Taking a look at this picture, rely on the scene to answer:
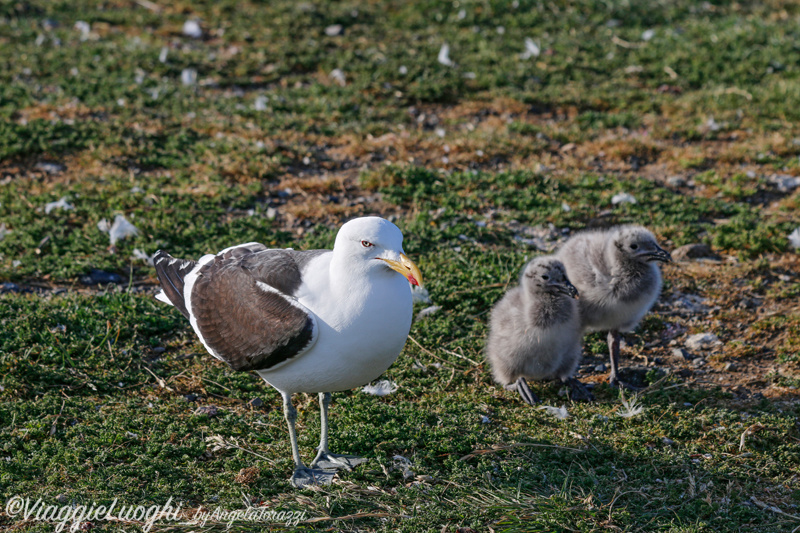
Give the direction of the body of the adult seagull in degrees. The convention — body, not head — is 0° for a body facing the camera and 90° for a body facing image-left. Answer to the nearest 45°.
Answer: approximately 315°

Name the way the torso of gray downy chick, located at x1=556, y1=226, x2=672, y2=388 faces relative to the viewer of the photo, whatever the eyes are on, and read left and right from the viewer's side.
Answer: facing to the right of the viewer

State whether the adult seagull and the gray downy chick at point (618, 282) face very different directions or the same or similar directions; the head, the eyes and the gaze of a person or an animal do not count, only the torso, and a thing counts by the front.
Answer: same or similar directions

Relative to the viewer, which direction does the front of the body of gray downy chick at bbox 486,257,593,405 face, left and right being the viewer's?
facing the viewer and to the right of the viewer

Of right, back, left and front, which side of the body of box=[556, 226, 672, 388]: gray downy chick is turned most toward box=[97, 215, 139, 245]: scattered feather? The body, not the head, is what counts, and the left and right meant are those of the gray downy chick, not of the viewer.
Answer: back

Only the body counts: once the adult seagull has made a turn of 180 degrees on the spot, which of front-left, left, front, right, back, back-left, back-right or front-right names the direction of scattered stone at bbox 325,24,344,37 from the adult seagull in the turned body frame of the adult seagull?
front-right

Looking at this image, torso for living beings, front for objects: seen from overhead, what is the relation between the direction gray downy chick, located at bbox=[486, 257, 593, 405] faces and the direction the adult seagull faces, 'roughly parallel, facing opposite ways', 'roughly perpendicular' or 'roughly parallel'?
roughly parallel

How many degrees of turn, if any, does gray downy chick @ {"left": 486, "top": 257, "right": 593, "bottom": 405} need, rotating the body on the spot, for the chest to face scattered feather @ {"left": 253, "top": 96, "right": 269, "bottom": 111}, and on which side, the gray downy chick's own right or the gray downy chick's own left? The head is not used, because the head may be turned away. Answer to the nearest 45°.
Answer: approximately 180°

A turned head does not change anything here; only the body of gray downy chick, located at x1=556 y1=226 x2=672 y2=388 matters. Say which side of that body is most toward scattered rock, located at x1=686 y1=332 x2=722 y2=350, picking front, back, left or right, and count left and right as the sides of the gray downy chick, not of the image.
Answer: front

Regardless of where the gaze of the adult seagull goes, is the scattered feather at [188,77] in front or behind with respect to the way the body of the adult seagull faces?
behind
